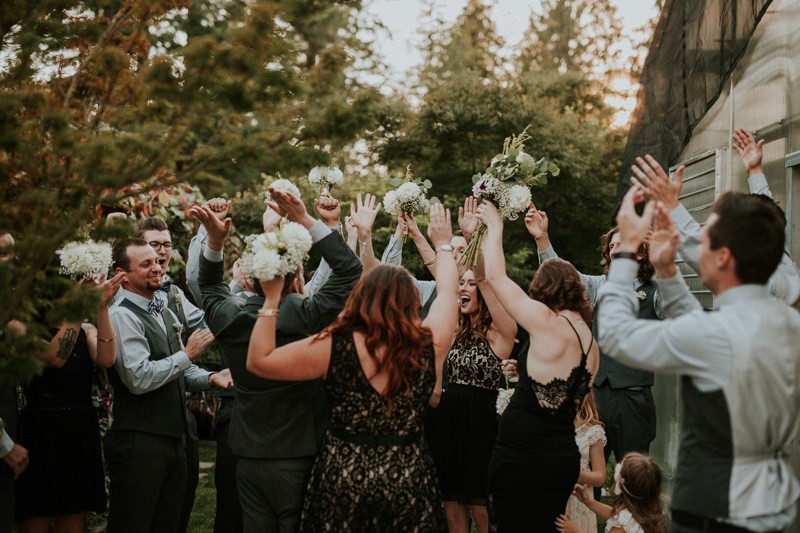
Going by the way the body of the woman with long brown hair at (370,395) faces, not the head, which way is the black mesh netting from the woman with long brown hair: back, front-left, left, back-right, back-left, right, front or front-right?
front-right

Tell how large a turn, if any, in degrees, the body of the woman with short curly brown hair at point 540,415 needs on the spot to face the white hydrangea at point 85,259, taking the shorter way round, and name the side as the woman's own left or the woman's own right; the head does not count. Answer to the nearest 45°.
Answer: approximately 45° to the woman's own left

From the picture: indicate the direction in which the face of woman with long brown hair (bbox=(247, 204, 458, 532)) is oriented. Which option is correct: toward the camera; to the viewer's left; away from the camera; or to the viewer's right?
away from the camera

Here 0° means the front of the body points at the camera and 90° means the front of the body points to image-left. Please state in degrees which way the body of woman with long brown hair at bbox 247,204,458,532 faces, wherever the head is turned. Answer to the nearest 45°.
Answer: approximately 180°

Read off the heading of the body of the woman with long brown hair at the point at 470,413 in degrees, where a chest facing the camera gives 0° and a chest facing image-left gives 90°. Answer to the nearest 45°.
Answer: approximately 45°

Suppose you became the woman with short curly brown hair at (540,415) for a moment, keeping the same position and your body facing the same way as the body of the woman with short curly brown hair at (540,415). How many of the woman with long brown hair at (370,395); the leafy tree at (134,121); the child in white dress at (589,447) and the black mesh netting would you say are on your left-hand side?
2

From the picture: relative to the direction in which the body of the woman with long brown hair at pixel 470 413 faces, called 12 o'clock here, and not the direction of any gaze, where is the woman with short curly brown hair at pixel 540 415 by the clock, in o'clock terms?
the woman with short curly brown hair at pixel 540 415 is roughly at 10 o'clock from the woman with long brown hair at pixel 470 413.

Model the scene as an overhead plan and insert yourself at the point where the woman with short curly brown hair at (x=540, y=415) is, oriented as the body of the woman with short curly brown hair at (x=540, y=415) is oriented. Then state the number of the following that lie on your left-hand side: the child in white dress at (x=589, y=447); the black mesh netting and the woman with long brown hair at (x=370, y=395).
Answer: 1

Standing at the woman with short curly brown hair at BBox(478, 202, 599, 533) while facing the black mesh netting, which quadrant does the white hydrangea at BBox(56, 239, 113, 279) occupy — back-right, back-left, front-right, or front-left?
back-left

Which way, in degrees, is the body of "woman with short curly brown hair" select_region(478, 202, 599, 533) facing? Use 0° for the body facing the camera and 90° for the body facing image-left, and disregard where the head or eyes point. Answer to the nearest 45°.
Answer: approximately 135°

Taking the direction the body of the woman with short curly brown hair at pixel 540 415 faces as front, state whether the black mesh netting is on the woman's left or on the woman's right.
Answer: on the woman's right

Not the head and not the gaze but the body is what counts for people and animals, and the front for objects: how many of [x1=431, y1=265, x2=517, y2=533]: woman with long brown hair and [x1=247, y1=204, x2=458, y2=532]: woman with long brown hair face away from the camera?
1

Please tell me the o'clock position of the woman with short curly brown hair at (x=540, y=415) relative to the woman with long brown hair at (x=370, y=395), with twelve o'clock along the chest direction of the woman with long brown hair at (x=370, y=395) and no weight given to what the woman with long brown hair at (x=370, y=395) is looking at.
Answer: the woman with short curly brown hair at (x=540, y=415) is roughly at 2 o'clock from the woman with long brown hair at (x=370, y=395).

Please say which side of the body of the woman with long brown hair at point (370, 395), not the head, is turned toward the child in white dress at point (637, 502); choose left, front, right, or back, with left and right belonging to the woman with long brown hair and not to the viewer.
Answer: right

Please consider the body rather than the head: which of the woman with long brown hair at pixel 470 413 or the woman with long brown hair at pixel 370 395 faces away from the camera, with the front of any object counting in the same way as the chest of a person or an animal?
the woman with long brown hair at pixel 370 395
